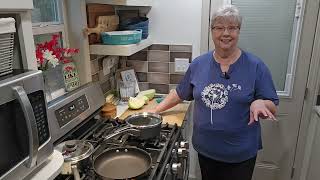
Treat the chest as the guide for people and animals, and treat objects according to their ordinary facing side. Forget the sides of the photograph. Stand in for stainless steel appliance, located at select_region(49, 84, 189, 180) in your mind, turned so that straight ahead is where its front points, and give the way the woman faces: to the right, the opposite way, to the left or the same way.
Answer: to the right

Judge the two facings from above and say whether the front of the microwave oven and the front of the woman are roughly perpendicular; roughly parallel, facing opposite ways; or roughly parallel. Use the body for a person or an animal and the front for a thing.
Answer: roughly perpendicular

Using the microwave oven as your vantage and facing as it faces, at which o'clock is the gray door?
The gray door is roughly at 10 o'clock from the microwave oven.

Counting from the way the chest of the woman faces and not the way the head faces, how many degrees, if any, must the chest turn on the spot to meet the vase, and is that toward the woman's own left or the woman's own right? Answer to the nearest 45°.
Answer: approximately 90° to the woman's own right

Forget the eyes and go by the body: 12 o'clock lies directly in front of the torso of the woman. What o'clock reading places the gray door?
The gray door is roughly at 7 o'clock from the woman.

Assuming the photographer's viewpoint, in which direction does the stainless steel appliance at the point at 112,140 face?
facing the viewer and to the right of the viewer

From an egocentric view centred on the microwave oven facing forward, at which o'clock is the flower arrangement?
The flower arrangement is roughly at 8 o'clock from the microwave oven.

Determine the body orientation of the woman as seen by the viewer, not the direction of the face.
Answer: toward the camera

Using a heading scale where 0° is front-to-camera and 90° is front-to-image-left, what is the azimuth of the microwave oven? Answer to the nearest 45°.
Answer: approximately 315°

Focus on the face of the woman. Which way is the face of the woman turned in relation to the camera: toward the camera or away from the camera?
toward the camera

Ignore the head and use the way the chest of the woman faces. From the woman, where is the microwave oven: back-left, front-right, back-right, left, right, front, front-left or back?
front-right

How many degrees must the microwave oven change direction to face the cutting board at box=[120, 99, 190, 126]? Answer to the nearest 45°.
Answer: approximately 90° to its left

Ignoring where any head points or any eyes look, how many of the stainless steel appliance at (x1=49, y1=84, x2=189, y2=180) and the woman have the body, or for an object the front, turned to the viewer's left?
0
